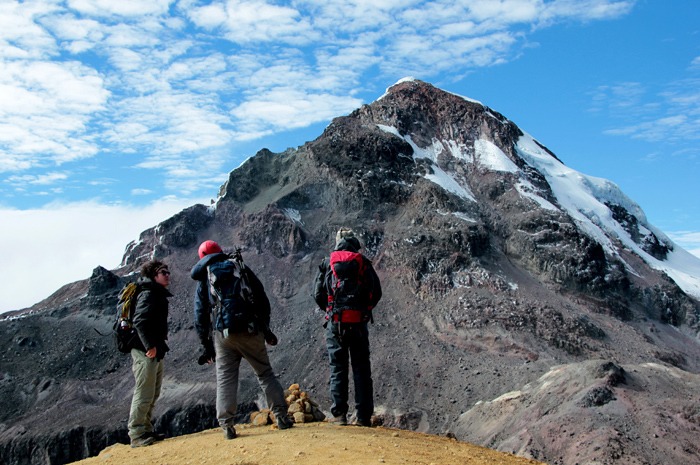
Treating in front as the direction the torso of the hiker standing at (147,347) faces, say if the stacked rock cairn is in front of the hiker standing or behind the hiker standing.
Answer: in front

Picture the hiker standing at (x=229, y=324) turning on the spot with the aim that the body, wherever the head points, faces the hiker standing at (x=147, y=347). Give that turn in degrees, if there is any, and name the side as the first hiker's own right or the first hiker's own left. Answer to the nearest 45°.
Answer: approximately 45° to the first hiker's own left

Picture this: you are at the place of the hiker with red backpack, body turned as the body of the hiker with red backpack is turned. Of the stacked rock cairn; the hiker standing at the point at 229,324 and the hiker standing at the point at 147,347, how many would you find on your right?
0

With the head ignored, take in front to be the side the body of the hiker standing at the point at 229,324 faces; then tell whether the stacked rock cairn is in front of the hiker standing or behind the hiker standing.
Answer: in front

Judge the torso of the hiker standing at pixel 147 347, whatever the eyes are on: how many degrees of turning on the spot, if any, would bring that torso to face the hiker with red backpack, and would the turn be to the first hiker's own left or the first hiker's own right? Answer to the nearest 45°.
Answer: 0° — they already face them

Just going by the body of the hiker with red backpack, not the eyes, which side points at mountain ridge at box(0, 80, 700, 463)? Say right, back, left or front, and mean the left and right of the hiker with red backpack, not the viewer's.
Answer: front

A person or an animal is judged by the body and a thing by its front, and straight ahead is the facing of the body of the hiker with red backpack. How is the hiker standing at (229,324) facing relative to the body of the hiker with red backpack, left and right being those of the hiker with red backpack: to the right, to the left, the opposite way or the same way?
the same way

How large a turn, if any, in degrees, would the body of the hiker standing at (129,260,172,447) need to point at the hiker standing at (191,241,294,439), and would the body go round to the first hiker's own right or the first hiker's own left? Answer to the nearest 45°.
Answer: approximately 45° to the first hiker's own right

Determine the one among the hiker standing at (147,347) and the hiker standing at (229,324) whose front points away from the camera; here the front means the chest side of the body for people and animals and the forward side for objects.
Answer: the hiker standing at (229,324)

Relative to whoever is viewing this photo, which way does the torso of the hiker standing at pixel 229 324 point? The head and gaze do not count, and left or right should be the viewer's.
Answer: facing away from the viewer

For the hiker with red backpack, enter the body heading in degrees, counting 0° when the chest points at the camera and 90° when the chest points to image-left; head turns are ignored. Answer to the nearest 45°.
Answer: approximately 180°

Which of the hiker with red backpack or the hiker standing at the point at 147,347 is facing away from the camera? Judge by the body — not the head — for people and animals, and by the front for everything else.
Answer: the hiker with red backpack

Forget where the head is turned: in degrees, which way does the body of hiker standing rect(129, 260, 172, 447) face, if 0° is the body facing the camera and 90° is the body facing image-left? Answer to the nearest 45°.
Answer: approximately 270°
